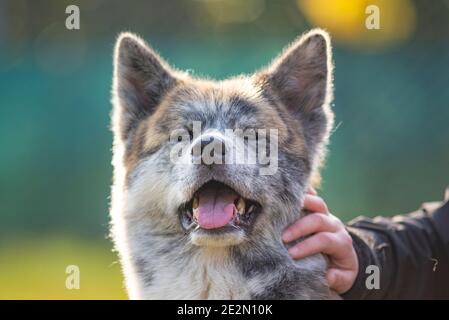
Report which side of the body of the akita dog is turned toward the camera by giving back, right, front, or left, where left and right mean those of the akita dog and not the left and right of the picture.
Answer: front
